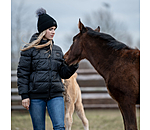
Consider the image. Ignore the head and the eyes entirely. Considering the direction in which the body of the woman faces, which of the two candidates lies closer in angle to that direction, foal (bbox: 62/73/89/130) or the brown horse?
the brown horse

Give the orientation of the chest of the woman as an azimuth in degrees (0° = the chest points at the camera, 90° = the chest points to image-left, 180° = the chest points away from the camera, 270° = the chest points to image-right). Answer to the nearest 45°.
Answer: approximately 315°

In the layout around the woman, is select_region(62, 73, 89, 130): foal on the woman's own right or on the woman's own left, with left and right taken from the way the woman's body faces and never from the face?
on the woman's own left

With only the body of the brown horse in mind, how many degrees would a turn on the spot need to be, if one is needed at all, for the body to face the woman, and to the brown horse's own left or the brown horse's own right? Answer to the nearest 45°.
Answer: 0° — it already faces them

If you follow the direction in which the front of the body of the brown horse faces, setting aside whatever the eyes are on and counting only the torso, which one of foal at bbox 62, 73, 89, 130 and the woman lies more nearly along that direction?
the woman

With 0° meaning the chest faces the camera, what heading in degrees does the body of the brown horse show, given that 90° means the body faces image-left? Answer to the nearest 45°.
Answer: approximately 90°

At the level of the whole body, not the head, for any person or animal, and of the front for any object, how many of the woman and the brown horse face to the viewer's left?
1

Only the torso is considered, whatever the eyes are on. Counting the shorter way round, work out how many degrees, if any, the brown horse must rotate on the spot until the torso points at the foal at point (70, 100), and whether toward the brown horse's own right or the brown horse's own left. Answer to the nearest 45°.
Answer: approximately 45° to the brown horse's own right
